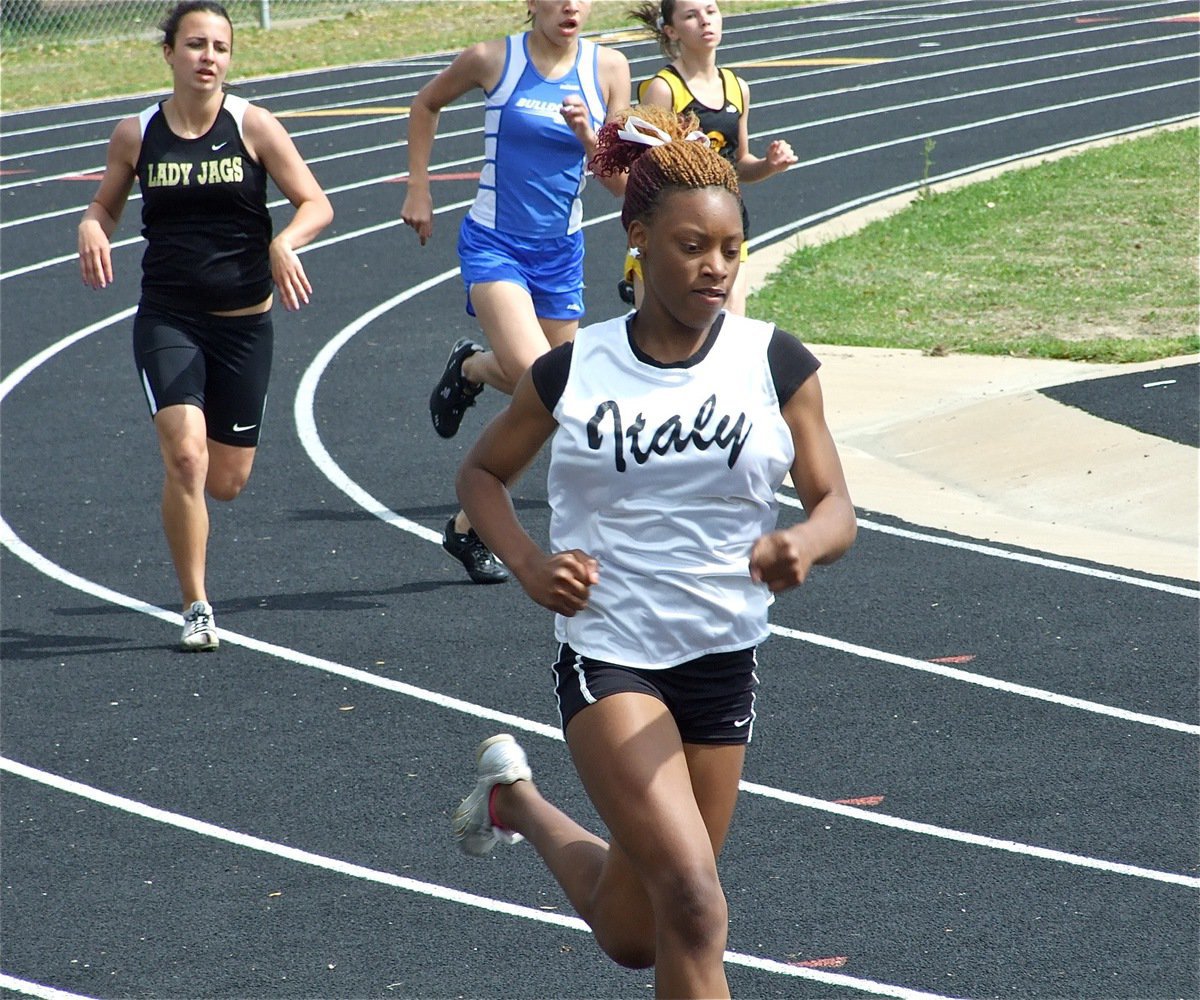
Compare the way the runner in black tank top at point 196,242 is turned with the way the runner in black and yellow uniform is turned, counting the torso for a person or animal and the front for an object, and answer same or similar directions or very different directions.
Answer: same or similar directions

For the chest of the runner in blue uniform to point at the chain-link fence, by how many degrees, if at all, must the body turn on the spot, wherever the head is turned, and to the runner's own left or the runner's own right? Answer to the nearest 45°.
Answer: approximately 135° to the runner's own left

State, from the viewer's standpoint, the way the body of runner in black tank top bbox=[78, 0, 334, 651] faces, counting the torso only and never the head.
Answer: toward the camera

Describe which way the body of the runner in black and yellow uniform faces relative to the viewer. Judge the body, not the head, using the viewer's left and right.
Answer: facing the viewer and to the right of the viewer

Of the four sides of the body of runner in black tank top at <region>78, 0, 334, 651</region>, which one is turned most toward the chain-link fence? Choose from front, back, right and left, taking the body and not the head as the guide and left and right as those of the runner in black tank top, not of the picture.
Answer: back

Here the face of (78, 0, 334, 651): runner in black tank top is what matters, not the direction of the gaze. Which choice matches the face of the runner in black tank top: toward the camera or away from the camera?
toward the camera

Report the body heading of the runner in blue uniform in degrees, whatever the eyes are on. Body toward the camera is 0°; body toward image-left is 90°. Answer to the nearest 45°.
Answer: approximately 315°

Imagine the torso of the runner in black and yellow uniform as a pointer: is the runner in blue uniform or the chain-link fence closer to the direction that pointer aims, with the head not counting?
the runner in blue uniform

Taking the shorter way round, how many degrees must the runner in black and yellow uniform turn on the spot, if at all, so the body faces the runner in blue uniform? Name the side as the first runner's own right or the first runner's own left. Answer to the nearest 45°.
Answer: approximately 90° to the first runner's own right

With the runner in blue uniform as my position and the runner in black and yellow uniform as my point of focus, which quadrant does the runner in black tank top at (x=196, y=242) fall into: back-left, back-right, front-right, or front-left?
back-left

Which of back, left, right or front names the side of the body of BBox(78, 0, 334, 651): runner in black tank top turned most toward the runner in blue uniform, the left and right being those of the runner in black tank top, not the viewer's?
left

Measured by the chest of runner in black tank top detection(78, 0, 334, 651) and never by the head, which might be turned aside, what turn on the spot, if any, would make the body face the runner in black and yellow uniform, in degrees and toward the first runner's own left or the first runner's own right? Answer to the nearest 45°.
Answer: approximately 135° to the first runner's own left
